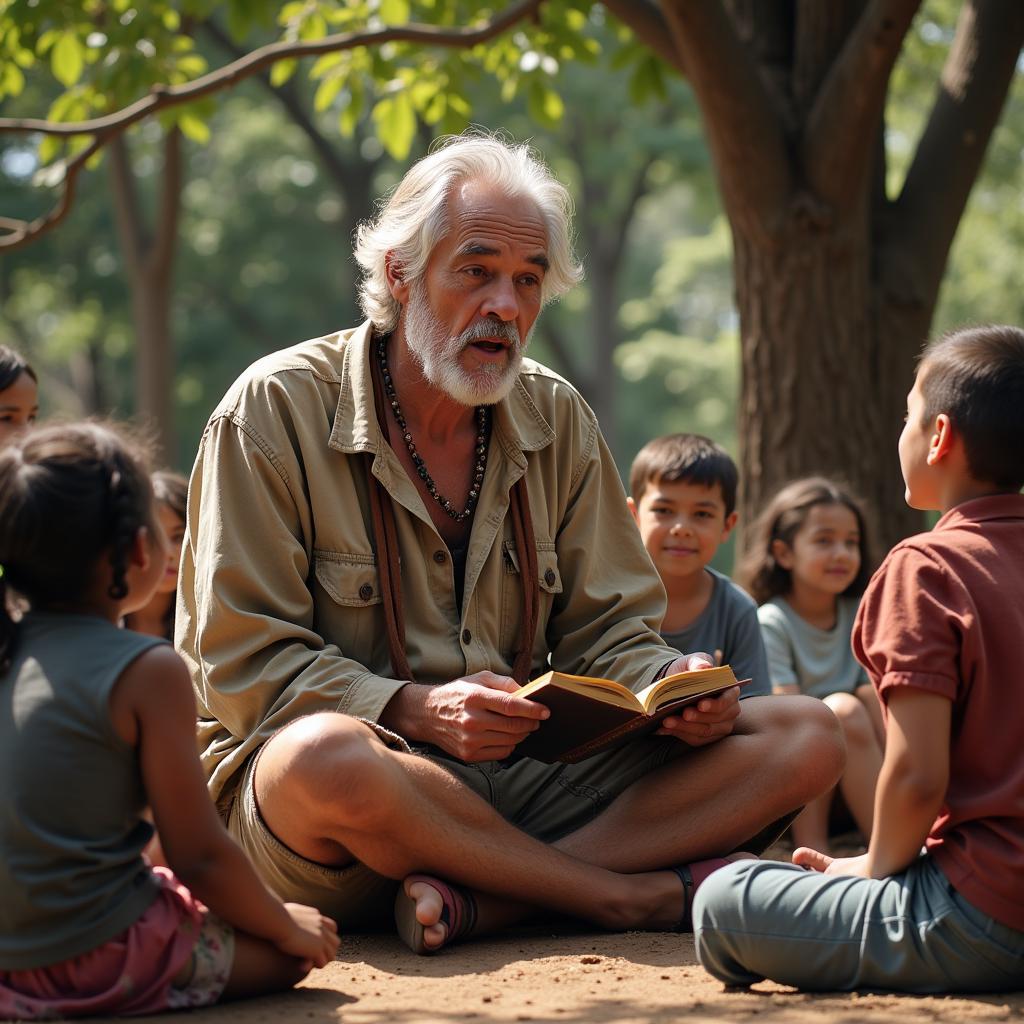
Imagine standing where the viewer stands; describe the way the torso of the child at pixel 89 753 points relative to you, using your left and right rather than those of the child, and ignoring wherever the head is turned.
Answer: facing away from the viewer and to the right of the viewer

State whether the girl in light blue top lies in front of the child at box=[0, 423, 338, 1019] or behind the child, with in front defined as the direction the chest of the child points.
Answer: in front

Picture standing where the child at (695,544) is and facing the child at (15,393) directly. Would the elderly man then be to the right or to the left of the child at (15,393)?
left

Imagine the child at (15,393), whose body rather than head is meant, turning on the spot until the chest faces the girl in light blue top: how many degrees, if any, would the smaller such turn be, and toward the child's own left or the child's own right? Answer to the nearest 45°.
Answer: approximately 45° to the child's own left

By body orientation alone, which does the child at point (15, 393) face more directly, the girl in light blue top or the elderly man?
the elderly man

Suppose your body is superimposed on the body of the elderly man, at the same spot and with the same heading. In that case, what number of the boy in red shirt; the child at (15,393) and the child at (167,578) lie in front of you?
1

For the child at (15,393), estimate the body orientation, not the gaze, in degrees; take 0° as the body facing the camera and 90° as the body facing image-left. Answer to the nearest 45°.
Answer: approximately 315°

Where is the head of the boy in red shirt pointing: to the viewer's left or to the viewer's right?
to the viewer's left

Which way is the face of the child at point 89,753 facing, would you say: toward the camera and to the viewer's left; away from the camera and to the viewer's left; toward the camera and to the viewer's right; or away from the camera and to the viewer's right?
away from the camera and to the viewer's right

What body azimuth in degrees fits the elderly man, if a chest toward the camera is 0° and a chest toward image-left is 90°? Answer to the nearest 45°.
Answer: approximately 315°

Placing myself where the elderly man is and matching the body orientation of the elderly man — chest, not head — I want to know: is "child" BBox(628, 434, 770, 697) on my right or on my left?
on my left

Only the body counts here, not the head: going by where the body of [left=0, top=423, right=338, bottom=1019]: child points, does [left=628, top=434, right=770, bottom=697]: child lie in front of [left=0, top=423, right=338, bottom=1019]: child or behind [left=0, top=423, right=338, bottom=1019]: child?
in front

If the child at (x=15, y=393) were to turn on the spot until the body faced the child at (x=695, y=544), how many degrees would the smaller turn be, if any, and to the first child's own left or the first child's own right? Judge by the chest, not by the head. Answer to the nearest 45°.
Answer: approximately 45° to the first child's own left

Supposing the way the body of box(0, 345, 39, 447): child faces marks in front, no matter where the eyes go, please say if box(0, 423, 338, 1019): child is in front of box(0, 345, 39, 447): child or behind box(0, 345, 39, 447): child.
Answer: in front
